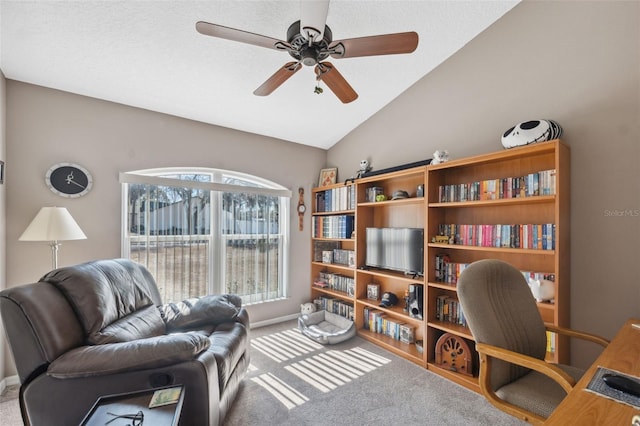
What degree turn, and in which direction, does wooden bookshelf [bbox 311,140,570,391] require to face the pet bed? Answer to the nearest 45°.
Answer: approximately 45° to its right

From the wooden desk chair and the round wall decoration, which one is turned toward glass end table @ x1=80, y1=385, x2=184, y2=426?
the round wall decoration

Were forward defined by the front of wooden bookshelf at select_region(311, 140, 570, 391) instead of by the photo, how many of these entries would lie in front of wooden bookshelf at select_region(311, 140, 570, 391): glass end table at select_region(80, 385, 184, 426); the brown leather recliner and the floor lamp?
3

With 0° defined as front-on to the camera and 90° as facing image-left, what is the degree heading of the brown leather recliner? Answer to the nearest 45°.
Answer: approximately 315°

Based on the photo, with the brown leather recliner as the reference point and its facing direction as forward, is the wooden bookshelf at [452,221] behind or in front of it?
in front

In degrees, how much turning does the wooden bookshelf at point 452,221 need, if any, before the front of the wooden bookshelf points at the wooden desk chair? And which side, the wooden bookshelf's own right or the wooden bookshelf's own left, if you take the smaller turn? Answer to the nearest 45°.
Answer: approximately 45° to the wooden bookshelf's own left

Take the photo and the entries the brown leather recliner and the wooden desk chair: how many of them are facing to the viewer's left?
0

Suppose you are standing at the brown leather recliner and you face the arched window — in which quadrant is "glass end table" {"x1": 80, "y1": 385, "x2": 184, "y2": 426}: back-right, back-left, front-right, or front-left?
back-right

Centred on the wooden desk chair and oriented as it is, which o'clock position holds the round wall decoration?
The round wall decoration is roughly at 4 o'clock from the wooden desk chair.
